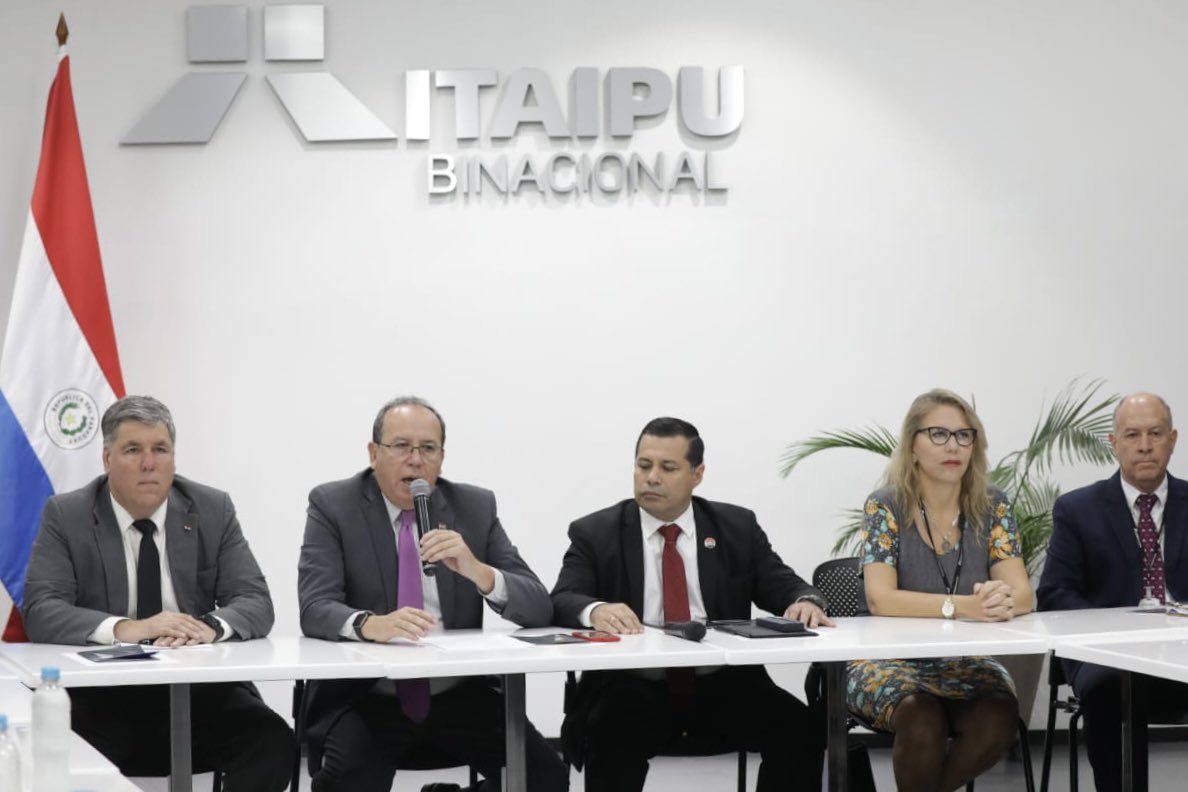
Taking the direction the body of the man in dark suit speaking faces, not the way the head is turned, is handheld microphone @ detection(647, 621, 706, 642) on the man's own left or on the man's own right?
on the man's own left

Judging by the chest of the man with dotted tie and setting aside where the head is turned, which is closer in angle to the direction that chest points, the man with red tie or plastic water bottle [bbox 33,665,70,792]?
the plastic water bottle

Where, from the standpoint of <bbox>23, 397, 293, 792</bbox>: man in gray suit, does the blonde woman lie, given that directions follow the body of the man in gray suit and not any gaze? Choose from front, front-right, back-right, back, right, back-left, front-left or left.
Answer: left

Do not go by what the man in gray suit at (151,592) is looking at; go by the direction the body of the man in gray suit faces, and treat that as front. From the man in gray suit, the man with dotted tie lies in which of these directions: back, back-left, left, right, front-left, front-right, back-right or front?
left

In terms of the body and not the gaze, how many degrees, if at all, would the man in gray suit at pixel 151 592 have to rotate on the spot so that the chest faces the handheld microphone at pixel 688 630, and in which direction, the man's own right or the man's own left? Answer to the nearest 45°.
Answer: approximately 45° to the man's own left

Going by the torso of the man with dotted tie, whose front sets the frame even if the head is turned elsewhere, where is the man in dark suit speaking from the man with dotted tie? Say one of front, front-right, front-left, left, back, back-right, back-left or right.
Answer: front-right

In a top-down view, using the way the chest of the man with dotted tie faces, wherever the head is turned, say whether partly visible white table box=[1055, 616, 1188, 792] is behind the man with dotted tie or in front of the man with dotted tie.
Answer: in front

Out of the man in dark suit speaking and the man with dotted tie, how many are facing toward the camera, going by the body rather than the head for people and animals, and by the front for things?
2
